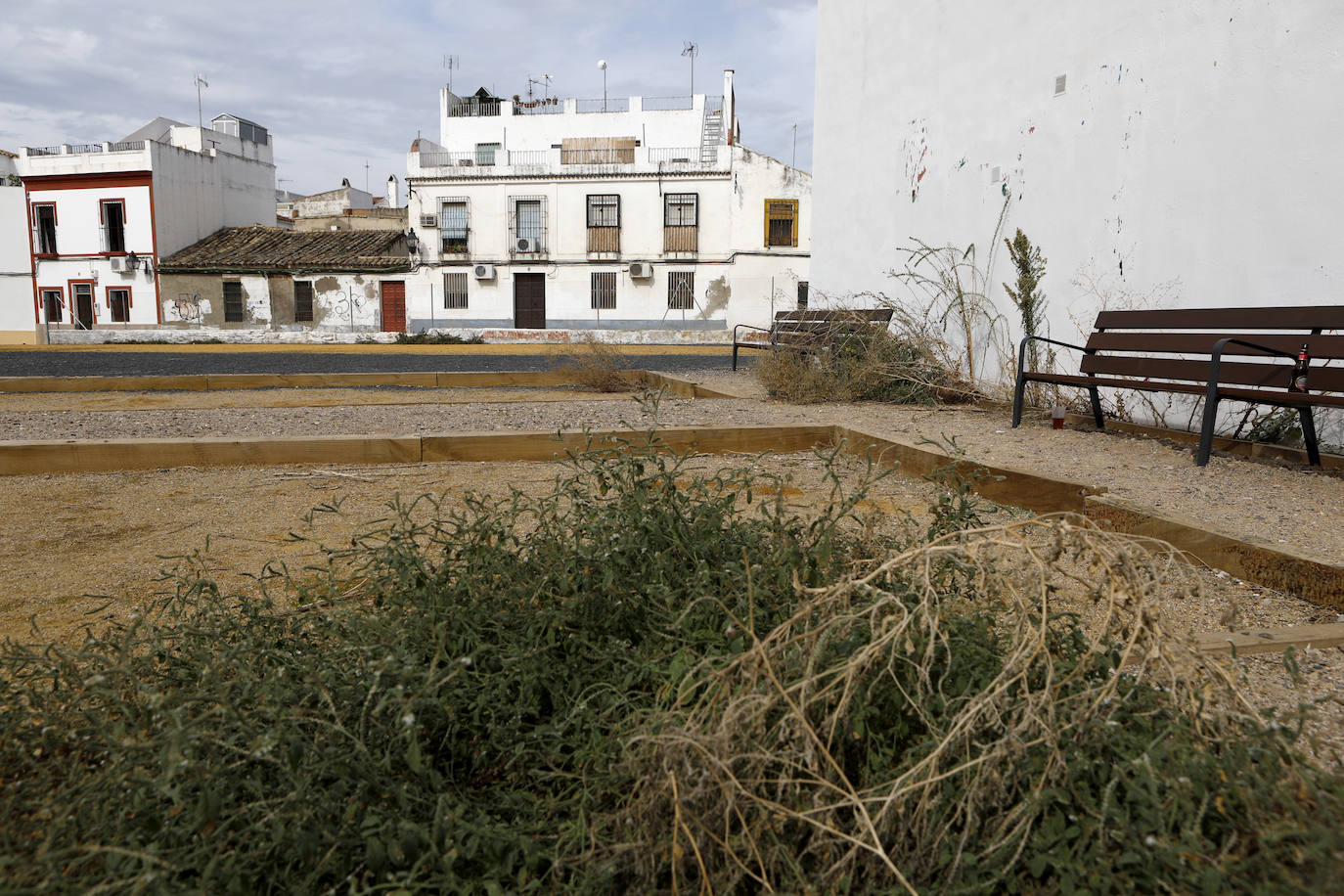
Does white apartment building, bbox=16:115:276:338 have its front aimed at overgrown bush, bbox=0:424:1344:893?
yes

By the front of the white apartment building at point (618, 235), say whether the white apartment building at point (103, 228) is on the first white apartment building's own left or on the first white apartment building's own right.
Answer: on the first white apartment building's own right

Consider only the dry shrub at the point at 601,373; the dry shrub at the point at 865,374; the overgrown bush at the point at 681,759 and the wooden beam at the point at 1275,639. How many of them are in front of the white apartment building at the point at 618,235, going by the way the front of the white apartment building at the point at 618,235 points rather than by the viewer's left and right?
4

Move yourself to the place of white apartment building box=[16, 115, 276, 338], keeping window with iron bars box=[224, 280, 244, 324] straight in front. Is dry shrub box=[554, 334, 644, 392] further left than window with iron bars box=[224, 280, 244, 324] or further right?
right

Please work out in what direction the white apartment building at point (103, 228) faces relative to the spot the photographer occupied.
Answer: facing the viewer

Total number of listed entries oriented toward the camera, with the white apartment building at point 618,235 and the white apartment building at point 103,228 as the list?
2

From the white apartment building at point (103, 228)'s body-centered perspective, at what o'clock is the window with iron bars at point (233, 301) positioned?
The window with iron bars is roughly at 10 o'clock from the white apartment building.

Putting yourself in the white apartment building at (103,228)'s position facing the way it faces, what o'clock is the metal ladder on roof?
The metal ladder on roof is roughly at 10 o'clock from the white apartment building.

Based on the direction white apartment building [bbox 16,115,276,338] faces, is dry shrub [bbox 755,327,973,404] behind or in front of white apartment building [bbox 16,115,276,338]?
in front

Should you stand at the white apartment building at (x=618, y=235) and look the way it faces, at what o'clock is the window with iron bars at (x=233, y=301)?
The window with iron bars is roughly at 3 o'clock from the white apartment building.

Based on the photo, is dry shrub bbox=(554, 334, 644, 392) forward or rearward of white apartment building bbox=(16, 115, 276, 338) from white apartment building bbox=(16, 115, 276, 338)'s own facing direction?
forward

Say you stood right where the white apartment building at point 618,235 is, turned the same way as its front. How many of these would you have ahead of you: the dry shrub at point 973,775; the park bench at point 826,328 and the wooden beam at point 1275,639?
3

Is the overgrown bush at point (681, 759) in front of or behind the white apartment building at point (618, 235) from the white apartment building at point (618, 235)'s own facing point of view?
in front

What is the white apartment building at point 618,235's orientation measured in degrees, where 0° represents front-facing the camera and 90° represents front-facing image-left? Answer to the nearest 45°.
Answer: approximately 0°
